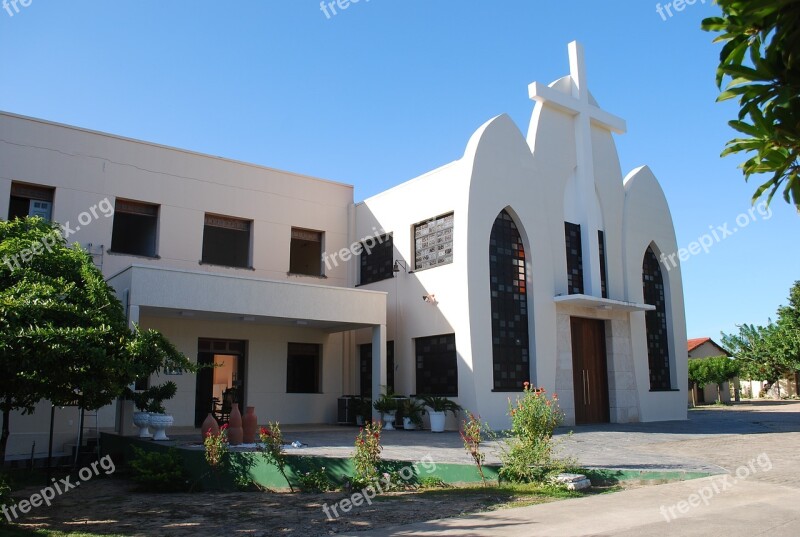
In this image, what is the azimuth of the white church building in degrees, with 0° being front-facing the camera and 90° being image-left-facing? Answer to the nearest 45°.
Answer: approximately 315°

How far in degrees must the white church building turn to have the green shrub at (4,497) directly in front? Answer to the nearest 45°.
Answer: approximately 90° to its right

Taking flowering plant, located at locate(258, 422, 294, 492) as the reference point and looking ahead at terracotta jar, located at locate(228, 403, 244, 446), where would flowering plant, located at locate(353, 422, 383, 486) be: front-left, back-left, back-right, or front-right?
back-right

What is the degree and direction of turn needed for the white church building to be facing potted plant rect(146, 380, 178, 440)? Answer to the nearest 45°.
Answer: approximately 90° to its right

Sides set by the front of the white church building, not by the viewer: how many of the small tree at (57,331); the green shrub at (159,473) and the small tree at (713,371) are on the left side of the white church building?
1

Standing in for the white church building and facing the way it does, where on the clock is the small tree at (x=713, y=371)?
The small tree is roughly at 9 o'clock from the white church building.

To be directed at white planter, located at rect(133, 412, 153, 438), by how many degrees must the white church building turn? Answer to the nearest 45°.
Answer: approximately 90° to its right

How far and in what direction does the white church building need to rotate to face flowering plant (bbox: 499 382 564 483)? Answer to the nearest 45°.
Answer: approximately 45° to its right

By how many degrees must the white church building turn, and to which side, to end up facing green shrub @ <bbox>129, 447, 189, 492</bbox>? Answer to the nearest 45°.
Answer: approximately 90° to its right

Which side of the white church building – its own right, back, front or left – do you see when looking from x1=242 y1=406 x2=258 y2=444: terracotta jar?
right

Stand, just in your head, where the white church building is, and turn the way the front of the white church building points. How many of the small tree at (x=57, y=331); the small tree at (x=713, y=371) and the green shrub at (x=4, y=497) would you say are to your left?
1

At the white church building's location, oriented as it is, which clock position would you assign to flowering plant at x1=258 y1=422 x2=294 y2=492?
The flowering plant is roughly at 2 o'clock from the white church building.
